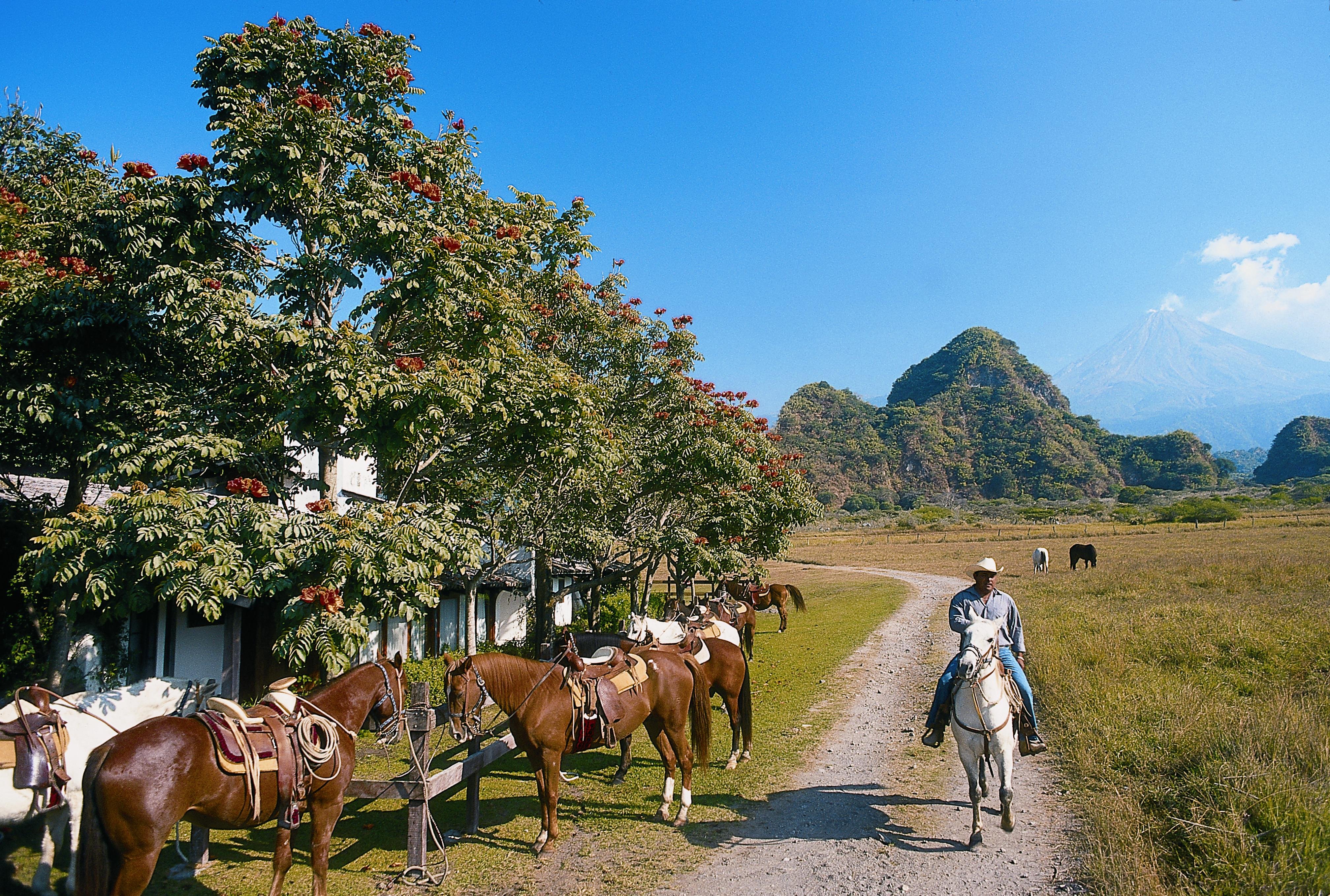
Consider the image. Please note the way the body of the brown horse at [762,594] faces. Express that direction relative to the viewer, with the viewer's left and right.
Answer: facing to the left of the viewer

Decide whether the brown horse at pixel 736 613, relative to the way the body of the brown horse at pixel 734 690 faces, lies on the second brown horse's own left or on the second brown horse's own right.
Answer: on the second brown horse's own right

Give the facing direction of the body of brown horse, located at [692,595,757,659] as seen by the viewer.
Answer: to the viewer's left

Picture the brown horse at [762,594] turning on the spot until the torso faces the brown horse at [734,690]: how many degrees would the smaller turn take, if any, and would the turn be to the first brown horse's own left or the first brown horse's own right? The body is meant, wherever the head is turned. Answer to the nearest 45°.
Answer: approximately 90° to the first brown horse's own left

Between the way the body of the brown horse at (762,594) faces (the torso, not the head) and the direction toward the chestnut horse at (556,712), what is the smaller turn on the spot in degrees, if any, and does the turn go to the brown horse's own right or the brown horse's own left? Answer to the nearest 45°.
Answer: approximately 90° to the brown horse's own left

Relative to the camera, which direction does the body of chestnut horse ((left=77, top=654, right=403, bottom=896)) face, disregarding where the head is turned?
to the viewer's right

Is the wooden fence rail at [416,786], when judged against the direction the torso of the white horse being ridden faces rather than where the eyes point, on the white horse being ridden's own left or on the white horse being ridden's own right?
on the white horse being ridden's own right

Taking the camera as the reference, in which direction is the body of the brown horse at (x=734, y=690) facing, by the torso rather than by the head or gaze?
to the viewer's left

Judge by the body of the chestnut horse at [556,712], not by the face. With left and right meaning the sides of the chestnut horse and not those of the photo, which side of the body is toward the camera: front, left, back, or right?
left

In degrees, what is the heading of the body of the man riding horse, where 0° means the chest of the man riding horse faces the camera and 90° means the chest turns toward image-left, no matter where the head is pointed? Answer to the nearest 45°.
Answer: approximately 0°
